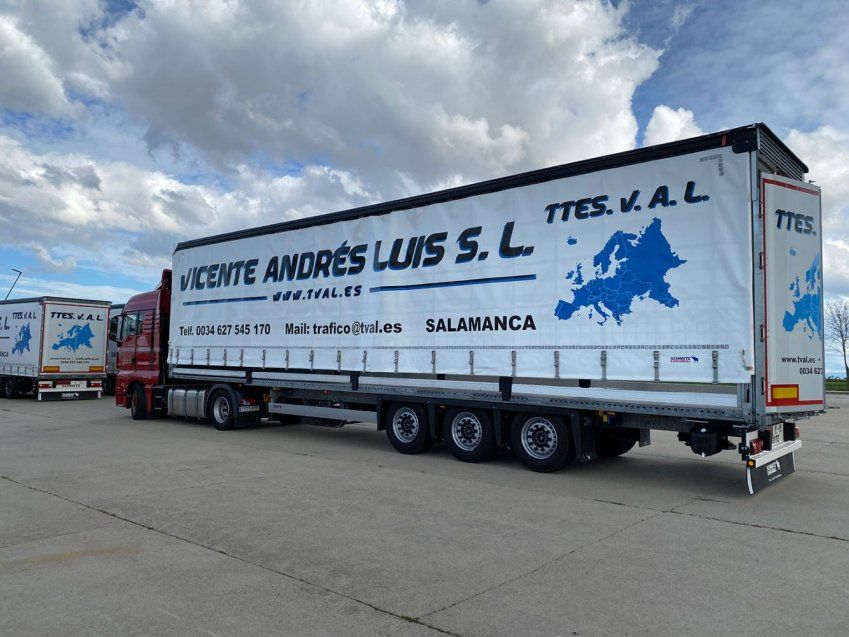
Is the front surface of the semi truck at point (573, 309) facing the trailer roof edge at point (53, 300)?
yes

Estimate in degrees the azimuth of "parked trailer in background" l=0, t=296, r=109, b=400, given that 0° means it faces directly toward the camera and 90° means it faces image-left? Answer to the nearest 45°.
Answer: approximately 135°

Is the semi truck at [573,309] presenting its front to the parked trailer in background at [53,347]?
yes

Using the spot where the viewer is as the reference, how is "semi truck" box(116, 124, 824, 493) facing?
facing away from the viewer and to the left of the viewer
